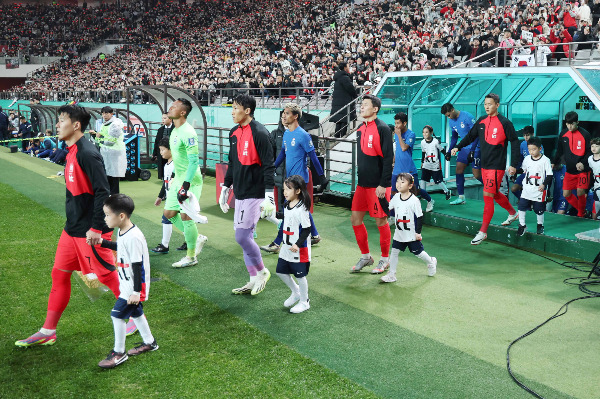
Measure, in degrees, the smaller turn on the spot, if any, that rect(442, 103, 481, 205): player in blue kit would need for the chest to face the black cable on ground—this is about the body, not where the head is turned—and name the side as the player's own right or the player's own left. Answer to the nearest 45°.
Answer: approximately 45° to the player's own left

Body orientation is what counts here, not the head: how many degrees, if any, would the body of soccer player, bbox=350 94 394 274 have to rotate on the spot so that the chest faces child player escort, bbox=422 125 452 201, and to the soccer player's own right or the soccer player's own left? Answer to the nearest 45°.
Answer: approximately 135° to the soccer player's own right

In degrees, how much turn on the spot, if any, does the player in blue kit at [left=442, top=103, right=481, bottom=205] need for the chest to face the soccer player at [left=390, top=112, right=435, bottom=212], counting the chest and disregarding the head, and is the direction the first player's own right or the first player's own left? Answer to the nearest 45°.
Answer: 0° — they already face them

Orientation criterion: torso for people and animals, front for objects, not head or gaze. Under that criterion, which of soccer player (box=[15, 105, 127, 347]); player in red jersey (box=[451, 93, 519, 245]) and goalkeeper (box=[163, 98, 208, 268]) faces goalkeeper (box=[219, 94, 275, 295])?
the player in red jersey

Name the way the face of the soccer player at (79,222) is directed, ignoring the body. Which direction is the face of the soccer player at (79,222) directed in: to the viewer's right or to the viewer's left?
to the viewer's left

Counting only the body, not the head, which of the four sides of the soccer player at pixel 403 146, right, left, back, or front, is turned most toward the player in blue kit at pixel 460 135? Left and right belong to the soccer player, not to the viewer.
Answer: back

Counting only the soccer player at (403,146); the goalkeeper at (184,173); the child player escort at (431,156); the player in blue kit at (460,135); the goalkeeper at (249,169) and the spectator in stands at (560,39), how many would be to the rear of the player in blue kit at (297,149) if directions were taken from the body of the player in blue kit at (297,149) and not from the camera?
4

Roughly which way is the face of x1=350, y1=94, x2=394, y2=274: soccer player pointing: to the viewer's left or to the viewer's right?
to the viewer's left

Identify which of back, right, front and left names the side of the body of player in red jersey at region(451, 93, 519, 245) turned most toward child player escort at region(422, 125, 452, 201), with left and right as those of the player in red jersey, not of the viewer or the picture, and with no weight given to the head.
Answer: right

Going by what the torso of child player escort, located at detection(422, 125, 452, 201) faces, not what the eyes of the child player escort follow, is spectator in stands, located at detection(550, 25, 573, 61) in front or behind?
behind

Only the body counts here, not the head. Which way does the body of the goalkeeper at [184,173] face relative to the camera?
to the viewer's left

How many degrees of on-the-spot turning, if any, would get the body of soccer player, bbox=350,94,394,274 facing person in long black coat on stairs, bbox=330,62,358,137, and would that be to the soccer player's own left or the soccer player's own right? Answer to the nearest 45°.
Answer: approximately 135° to the soccer player's own right

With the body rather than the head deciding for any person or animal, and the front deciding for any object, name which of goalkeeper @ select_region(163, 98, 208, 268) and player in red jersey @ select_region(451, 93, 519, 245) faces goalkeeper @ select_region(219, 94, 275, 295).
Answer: the player in red jersey
